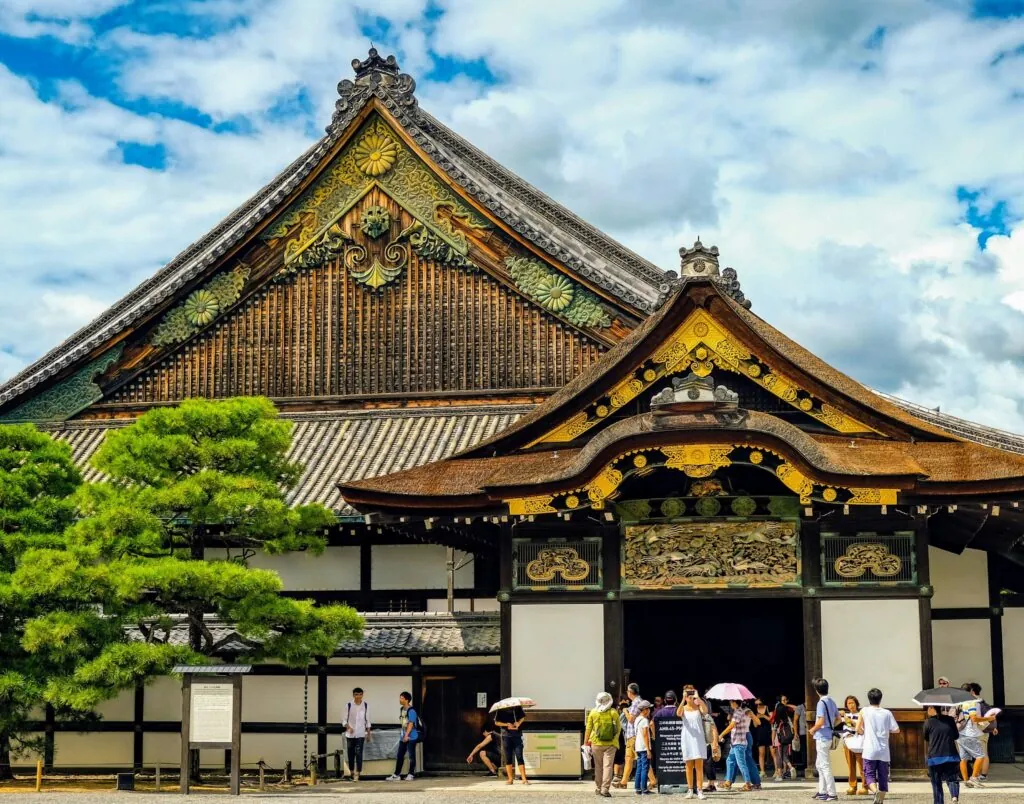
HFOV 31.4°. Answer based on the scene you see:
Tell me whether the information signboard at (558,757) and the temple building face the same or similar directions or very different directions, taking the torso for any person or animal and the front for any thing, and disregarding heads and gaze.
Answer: same or similar directions

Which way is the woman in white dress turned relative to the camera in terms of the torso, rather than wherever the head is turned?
toward the camera

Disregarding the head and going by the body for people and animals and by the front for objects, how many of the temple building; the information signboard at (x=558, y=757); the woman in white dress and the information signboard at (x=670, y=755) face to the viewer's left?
0

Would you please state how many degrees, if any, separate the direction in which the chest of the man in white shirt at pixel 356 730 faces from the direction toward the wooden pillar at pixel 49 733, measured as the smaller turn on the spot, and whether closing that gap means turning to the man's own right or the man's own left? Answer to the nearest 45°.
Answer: approximately 135° to the man's own right

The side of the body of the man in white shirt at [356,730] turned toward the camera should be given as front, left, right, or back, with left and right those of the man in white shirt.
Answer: front

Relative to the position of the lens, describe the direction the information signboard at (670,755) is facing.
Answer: facing the viewer

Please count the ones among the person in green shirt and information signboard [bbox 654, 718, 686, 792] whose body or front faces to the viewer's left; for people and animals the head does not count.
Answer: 0

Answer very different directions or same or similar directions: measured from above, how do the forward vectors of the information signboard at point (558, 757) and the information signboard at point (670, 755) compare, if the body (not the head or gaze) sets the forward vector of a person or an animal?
same or similar directions

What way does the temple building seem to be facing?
toward the camera
